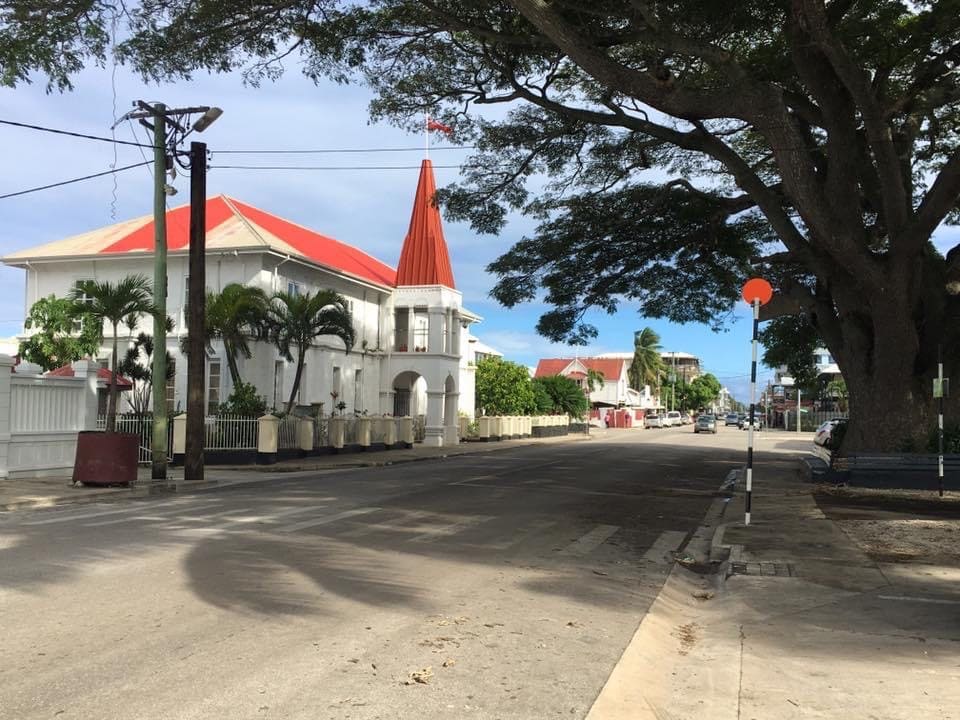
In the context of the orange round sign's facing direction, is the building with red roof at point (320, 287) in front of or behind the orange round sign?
behind

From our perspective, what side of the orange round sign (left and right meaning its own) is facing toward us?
front

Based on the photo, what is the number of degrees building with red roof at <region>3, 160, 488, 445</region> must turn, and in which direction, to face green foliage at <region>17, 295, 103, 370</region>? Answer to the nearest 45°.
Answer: approximately 90° to its right

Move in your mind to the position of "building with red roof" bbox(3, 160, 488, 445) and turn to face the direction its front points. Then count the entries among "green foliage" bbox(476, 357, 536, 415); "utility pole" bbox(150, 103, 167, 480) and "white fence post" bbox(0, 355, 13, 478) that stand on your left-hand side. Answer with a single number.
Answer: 1

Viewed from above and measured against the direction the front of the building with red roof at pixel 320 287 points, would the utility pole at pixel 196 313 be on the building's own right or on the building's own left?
on the building's own right

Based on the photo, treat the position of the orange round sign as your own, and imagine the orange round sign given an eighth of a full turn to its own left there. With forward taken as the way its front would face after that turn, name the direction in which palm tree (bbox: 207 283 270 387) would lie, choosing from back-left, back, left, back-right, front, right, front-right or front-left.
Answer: back

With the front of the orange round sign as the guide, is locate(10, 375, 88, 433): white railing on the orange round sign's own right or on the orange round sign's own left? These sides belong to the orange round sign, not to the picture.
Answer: on the orange round sign's own right

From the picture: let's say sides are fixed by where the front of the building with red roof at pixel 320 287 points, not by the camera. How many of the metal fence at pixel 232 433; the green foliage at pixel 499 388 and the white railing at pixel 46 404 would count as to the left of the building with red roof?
1

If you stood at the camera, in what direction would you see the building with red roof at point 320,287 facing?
facing the viewer and to the right of the viewer

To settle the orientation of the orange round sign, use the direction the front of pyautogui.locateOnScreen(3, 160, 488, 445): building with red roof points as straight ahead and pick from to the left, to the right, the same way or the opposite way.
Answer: to the right

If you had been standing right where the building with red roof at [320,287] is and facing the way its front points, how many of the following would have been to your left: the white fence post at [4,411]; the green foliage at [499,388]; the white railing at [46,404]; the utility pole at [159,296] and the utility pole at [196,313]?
1

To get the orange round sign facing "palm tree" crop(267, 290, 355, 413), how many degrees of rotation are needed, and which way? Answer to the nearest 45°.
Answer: approximately 135° to its right

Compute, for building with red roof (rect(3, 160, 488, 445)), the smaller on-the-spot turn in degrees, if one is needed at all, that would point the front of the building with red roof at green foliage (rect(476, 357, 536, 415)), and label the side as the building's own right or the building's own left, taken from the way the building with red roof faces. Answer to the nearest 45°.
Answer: approximately 90° to the building's own left

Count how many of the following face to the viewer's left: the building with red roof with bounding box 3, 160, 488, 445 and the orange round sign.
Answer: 0

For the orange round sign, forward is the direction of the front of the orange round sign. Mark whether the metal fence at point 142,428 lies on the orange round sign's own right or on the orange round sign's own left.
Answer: on the orange round sign's own right
